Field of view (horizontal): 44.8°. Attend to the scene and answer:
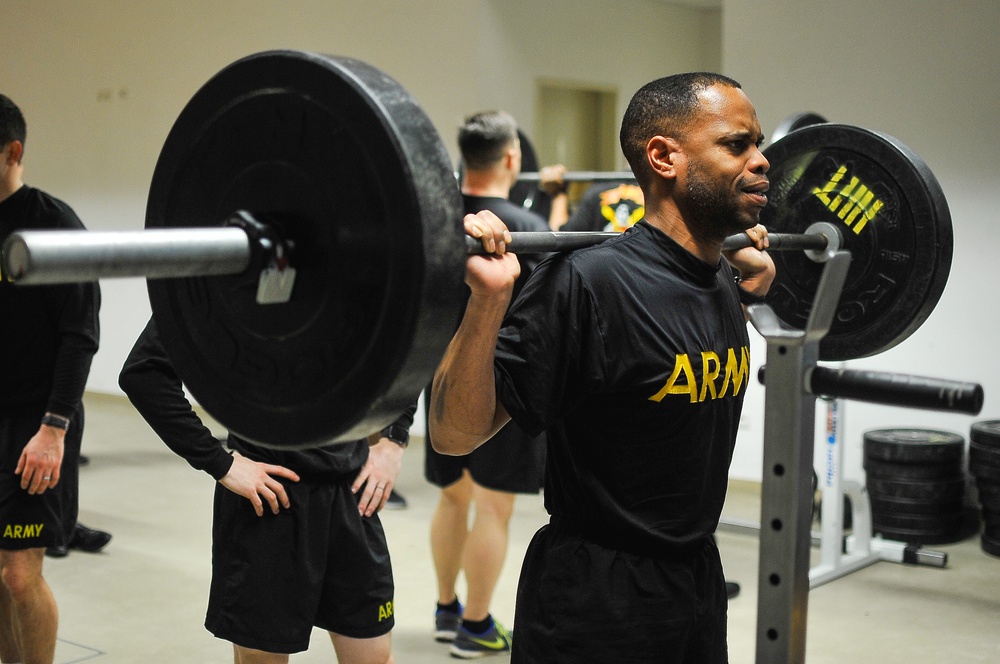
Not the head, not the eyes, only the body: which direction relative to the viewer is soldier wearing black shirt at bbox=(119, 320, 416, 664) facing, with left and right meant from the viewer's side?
facing the viewer and to the right of the viewer

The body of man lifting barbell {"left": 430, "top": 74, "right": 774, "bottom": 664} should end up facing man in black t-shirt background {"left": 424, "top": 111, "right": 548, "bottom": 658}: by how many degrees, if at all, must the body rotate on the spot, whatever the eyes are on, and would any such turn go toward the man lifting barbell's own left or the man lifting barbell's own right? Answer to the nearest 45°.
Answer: approximately 135° to the man lifting barbell's own left

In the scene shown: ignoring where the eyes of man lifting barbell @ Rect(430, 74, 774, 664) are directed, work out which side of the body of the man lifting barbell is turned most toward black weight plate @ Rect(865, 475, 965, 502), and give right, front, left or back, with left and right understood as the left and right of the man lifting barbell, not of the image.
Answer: left

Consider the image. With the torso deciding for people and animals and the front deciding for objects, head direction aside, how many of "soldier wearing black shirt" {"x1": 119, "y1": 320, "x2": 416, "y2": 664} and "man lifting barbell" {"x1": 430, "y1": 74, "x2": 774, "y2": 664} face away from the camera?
0

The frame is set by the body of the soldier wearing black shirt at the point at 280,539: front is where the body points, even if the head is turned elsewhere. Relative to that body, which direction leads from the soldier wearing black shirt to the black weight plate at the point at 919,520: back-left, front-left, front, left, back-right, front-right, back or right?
left

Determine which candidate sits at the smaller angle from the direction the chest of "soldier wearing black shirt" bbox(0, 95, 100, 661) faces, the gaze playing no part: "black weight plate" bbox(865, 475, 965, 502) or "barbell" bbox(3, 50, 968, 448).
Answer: the barbell

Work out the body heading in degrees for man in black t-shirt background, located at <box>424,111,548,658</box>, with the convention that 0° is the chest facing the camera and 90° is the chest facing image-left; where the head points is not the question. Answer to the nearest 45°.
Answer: approximately 225°

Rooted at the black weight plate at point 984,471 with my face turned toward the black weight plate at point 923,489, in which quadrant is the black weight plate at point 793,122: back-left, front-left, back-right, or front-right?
front-left
